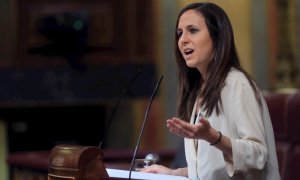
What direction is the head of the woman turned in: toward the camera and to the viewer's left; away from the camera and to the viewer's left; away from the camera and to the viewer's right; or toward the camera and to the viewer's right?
toward the camera and to the viewer's left

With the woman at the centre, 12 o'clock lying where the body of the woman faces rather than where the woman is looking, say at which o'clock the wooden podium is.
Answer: The wooden podium is roughly at 1 o'clock from the woman.

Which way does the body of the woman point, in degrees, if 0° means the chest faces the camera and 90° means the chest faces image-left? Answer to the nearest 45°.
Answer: approximately 45°
